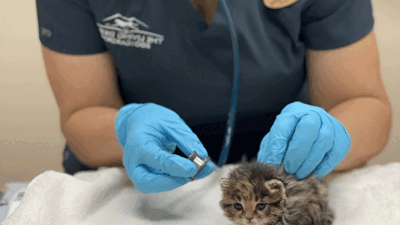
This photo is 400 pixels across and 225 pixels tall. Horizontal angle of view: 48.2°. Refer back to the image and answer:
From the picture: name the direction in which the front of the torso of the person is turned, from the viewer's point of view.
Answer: toward the camera

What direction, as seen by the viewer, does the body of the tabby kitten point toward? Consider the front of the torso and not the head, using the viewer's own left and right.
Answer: facing the viewer and to the left of the viewer

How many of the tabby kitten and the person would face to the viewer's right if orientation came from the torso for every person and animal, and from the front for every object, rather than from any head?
0
